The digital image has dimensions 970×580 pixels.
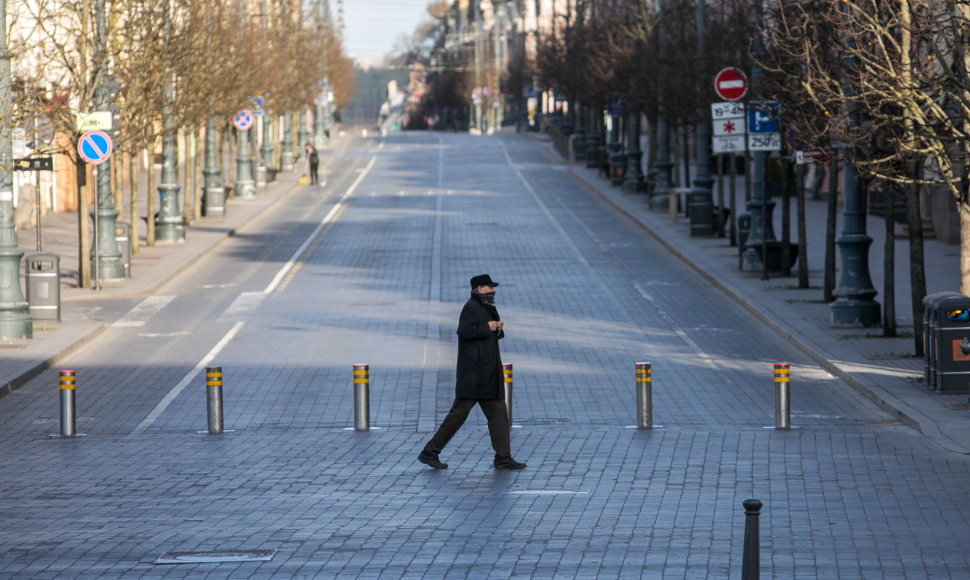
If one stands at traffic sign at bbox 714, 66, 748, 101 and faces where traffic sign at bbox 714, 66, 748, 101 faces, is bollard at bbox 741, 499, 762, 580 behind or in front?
in front

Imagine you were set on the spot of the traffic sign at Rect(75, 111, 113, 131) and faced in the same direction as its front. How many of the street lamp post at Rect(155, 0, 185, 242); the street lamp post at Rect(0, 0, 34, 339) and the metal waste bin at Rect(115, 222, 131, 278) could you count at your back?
2

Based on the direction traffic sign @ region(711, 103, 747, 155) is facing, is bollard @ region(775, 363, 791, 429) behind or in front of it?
in front

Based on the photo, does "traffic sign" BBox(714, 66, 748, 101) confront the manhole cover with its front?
yes

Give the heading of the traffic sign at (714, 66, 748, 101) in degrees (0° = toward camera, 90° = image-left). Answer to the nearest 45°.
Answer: approximately 0°
